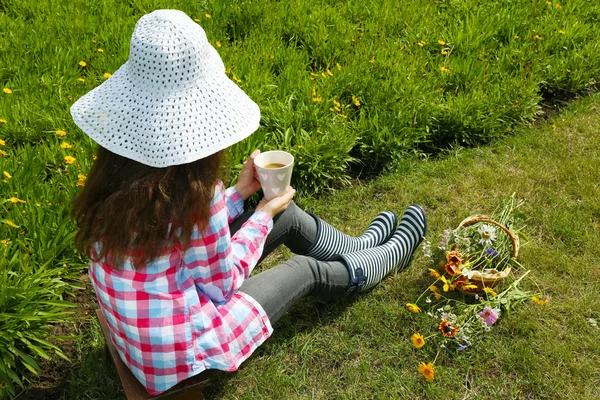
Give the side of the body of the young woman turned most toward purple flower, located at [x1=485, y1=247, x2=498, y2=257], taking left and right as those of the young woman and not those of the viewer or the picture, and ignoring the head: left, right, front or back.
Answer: front

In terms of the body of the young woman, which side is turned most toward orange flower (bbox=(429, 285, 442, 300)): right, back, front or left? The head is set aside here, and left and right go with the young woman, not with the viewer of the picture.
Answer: front

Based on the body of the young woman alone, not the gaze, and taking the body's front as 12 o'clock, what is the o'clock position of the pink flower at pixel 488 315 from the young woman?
The pink flower is roughly at 1 o'clock from the young woman.

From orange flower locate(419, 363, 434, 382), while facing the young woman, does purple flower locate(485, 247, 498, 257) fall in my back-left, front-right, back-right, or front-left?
back-right

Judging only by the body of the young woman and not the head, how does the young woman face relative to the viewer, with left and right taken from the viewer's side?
facing away from the viewer and to the right of the viewer

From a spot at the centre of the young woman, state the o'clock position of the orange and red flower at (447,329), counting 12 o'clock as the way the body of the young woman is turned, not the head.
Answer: The orange and red flower is roughly at 1 o'clock from the young woman.

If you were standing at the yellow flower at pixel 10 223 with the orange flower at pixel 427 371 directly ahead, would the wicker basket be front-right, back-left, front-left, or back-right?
front-left

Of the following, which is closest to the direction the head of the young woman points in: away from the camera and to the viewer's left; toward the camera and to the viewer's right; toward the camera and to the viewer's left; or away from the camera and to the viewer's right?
away from the camera and to the viewer's right

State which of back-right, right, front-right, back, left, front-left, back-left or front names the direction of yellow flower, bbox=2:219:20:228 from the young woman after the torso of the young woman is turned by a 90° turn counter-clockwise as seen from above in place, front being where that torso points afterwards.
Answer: front
